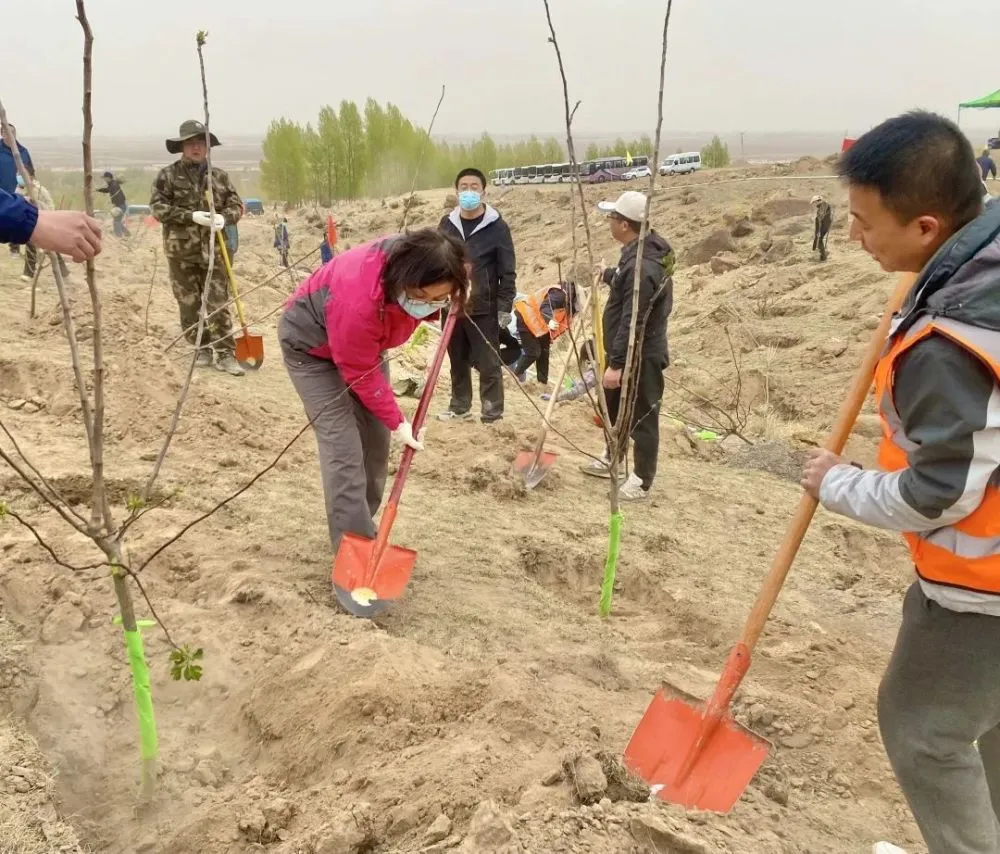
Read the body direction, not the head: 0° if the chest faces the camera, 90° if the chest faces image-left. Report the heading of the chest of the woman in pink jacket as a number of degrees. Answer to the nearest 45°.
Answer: approximately 315°

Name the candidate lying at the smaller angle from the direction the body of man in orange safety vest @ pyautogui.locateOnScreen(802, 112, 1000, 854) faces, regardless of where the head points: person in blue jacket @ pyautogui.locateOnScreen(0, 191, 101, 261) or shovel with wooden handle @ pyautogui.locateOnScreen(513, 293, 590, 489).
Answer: the person in blue jacket

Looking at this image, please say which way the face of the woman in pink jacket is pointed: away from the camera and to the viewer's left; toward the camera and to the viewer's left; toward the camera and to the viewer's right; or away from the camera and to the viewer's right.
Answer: toward the camera and to the viewer's right

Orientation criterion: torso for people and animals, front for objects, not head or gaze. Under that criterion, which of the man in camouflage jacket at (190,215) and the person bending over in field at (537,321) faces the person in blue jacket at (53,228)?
the man in camouflage jacket

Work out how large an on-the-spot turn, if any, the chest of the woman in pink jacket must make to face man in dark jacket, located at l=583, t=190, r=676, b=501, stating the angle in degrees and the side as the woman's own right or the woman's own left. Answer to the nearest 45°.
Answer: approximately 90° to the woman's own left

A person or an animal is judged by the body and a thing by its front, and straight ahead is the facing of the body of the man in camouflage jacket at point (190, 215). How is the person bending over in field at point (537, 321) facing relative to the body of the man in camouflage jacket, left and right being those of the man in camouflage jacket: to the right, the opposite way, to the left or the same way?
to the left

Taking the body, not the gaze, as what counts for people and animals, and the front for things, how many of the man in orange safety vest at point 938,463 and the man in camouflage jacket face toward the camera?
1

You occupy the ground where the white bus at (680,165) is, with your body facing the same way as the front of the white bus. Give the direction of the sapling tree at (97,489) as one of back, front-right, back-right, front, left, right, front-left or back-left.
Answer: front-left

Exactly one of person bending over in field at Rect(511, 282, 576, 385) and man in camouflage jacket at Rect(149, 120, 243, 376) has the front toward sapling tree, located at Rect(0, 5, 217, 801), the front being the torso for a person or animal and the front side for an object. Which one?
the man in camouflage jacket

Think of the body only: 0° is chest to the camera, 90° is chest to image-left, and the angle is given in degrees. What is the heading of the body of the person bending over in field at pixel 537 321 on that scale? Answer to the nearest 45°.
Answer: approximately 270°

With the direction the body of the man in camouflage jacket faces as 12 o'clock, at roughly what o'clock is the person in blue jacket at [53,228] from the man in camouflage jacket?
The person in blue jacket is roughly at 12 o'clock from the man in camouflage jacket.

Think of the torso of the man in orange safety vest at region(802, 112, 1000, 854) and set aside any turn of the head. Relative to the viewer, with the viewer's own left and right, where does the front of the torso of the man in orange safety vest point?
facing to the left of the viewer
